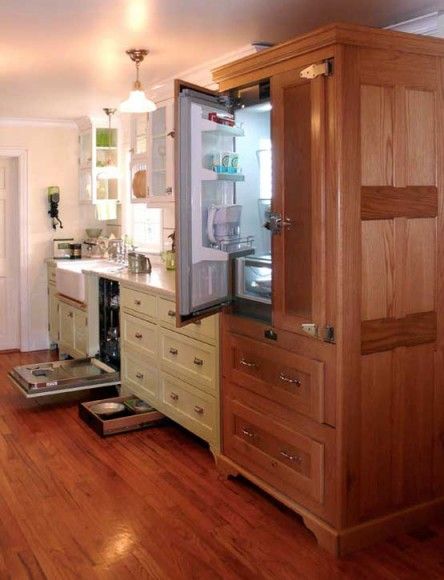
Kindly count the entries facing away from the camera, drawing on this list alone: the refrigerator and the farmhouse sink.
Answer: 0

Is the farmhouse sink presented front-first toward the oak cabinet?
no

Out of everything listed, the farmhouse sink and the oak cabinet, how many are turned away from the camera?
0

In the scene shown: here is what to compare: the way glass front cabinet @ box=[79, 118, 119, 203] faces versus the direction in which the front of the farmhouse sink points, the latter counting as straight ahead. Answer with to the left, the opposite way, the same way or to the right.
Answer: the same way

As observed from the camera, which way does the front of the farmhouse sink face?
facing the viewer and to the left of the viewer

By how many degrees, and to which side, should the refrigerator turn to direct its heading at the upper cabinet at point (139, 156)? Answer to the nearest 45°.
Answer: approximately 135° to its right

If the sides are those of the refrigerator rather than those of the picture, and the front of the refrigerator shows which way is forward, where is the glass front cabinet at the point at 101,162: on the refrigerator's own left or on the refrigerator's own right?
on the refrigerator's own right

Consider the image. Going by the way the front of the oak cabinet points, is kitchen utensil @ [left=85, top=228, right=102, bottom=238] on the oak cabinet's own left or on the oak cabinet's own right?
on the oak cabinet's own right

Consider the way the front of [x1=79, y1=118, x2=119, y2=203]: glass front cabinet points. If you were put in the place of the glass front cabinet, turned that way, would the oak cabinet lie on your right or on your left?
on your left

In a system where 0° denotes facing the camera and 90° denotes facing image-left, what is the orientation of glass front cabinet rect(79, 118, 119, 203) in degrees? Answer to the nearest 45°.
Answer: approximately 45°

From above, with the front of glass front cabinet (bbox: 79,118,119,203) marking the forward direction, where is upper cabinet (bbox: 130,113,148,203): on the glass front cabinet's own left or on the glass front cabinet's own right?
on the glass front cabinet's own left

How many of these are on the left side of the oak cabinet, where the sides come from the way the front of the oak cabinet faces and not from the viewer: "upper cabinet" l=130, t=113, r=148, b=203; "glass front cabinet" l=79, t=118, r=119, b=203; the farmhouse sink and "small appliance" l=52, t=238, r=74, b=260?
0
